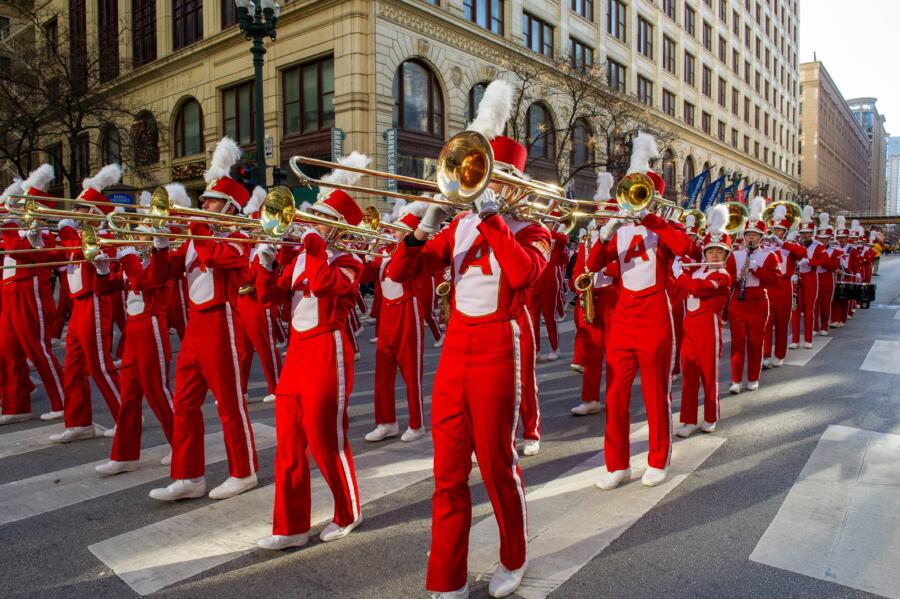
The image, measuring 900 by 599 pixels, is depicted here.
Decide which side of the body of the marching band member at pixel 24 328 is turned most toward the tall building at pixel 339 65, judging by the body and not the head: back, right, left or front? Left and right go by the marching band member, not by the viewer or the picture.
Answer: back

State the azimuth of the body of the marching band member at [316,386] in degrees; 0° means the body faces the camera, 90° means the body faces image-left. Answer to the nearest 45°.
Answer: approximately 45°

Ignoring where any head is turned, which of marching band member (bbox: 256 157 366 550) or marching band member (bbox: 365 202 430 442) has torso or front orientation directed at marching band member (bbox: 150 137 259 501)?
marching band member (bbox: 365 202 430 442)

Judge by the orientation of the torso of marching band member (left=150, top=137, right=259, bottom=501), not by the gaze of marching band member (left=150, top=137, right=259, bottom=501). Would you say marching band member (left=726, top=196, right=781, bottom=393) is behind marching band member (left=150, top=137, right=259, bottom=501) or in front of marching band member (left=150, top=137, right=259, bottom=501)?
behind

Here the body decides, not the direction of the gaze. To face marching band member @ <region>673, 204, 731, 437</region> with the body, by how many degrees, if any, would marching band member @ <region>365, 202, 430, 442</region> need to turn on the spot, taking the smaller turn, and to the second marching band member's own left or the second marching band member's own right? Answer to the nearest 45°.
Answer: approximately 135° to the second marching band member's own left

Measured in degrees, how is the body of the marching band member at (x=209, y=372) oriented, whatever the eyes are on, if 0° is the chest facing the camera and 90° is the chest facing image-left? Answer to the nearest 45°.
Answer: approximately 45°

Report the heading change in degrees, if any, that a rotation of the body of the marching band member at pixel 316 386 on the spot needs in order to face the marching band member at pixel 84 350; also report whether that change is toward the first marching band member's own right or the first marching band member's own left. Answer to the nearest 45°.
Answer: approximately 90° to the first marching band member's own right

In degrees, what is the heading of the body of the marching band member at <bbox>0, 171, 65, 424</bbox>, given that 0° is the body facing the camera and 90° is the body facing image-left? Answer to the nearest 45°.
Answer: approximately 45°

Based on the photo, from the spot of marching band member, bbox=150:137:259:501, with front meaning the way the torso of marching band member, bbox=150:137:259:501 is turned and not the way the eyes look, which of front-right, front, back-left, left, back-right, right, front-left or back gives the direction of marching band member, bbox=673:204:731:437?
back-left

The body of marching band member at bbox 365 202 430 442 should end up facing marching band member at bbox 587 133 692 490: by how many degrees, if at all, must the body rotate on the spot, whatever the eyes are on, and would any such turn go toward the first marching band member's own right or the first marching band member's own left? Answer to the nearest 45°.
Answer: approximately 90° to the first marching band member's own left

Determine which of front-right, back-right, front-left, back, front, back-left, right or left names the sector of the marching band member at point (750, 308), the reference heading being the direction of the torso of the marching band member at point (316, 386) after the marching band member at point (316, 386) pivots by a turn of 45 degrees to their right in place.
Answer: back-right

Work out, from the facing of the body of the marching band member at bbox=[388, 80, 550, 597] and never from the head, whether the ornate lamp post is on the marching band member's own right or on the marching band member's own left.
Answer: on the marching band member's own right

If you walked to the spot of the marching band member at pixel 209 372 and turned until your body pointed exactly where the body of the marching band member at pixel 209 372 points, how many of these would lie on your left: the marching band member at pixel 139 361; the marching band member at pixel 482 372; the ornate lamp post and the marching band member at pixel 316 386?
2

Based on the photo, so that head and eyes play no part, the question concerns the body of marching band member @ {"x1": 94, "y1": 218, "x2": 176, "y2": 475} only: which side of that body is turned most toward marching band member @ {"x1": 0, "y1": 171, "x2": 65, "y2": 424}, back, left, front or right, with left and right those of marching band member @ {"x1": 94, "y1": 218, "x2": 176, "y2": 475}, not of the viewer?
right
